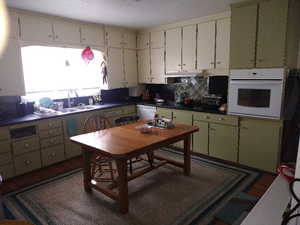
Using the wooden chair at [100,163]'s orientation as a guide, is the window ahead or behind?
behind

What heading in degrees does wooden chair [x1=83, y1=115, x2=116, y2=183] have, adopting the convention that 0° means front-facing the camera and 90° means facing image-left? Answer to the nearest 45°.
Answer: approximately 315°

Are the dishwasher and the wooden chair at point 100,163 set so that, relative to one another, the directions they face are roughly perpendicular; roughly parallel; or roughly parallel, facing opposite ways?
roughly perpendicular

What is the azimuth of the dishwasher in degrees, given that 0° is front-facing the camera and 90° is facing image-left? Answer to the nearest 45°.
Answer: approximately 45°

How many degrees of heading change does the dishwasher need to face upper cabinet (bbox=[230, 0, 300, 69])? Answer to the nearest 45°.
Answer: approximately 90° to its left

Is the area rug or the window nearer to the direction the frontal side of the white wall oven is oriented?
the area rug

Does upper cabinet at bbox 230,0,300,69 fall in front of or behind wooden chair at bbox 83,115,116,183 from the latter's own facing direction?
in front

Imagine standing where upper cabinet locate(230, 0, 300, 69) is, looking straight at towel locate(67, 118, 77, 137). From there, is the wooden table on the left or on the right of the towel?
left

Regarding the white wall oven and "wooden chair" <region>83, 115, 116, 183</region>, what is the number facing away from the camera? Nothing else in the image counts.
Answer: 0

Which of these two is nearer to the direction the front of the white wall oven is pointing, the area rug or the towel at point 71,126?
the area rug

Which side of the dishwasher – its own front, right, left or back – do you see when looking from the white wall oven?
left

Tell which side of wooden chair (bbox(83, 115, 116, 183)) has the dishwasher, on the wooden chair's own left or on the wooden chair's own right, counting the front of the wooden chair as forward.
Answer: on the wooden chair's own left
